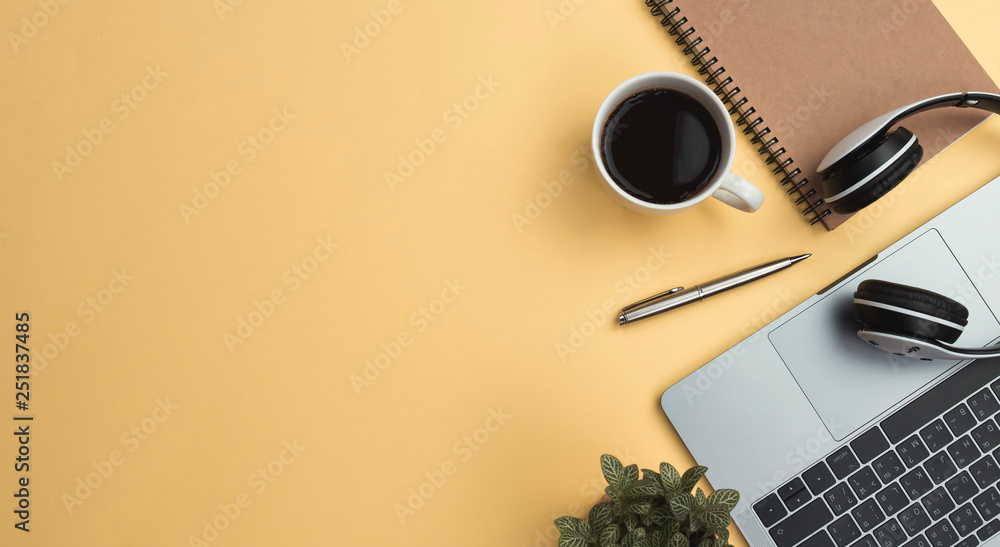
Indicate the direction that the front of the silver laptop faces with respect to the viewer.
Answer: facing away from the viewer and to the left of the viewer

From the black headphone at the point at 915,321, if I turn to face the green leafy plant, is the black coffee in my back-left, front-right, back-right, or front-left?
front-right
